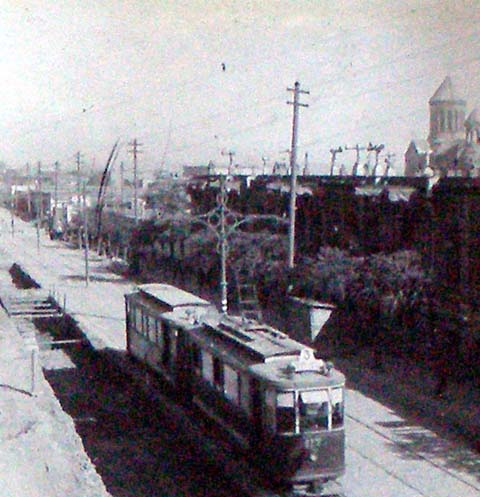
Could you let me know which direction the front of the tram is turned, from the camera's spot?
facing the viewer and to the right of the viewer
